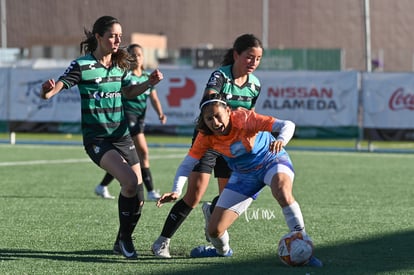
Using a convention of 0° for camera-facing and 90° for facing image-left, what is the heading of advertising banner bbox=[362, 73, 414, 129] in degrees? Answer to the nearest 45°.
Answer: approximately 0°

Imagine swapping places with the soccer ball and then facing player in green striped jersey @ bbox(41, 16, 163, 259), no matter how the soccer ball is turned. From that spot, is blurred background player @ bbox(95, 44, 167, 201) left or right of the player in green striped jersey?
right

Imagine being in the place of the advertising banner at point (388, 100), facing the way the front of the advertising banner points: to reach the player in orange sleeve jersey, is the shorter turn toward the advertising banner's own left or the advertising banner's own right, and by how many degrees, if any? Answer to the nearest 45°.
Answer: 0° — it already faces them

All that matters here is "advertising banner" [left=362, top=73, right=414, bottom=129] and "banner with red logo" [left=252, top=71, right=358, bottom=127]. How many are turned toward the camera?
2

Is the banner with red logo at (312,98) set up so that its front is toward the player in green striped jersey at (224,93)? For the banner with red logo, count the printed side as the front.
yes

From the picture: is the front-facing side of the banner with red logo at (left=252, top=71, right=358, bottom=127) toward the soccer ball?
yes

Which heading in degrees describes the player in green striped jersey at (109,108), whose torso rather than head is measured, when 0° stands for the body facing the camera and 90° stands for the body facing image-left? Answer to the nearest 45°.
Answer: approximately 315°

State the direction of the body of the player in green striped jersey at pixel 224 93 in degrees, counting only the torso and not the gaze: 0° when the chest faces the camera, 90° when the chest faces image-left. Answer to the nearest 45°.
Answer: approximately 315°
